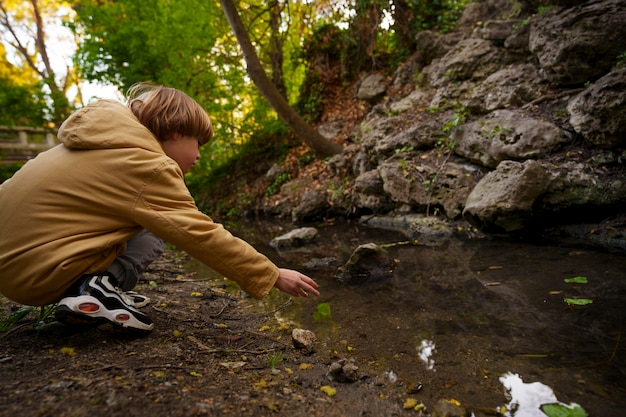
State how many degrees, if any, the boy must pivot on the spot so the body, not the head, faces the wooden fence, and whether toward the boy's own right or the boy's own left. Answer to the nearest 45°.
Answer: approximately 90° to the boy's own left

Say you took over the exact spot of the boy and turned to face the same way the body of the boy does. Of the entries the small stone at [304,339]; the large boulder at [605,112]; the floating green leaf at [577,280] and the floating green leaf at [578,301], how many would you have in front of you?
4

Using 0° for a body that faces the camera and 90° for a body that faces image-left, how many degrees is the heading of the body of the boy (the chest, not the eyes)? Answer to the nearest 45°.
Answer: approximately 270°

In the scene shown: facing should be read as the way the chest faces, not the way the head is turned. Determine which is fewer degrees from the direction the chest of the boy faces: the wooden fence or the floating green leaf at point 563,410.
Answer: the floating green leaf

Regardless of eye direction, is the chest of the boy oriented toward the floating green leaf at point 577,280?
yes

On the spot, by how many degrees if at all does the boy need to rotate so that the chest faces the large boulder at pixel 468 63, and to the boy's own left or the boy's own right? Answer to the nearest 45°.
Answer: approximately 45° to the boy's own left

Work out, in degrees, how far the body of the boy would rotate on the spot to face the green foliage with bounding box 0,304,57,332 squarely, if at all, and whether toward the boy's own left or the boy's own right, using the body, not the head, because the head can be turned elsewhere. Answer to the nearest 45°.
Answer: approximately 135° to the boy's own left

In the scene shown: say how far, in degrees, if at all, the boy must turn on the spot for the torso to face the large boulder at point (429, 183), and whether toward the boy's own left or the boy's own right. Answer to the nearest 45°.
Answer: approximately 45° to the boy's own left

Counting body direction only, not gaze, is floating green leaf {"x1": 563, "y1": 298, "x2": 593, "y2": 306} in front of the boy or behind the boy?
in front

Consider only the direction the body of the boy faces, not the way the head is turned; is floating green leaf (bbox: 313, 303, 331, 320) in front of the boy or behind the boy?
in front

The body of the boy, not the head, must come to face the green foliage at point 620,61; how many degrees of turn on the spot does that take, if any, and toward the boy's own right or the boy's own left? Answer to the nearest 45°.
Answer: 0° — they already face it

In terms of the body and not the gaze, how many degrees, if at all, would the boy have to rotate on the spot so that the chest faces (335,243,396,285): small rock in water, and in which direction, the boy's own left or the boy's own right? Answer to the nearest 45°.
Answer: approximately 45° to the boy's own left

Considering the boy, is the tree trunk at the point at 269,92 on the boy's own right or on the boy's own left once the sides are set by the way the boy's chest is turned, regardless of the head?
on the boy's own left

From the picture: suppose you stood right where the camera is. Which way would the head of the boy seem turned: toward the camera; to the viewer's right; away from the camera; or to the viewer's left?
to the viewer's right

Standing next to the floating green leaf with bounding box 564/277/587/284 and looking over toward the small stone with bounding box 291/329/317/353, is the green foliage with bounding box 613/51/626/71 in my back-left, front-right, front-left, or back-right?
back-right

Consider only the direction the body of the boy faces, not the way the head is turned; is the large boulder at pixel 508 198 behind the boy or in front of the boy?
in front
